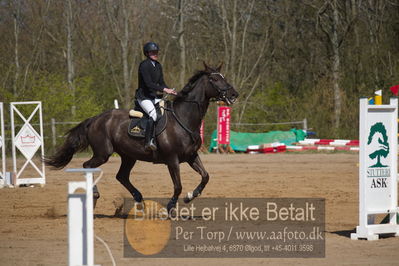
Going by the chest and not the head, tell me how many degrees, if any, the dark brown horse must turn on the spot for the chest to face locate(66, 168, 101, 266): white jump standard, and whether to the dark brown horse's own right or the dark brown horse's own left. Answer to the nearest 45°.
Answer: approximately 90° to the dark brown horse's own right

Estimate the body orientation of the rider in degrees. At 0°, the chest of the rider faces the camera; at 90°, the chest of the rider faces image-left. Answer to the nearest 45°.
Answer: approximately 315°

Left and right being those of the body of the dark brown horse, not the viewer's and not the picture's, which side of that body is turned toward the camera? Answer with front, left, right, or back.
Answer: right

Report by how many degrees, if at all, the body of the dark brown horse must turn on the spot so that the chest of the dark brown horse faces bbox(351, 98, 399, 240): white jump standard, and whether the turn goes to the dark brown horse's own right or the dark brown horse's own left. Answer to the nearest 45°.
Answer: approximately 45° to the dark brown horse's own right

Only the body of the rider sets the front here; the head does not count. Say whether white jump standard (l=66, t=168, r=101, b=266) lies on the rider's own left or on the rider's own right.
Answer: on the rider's own right
